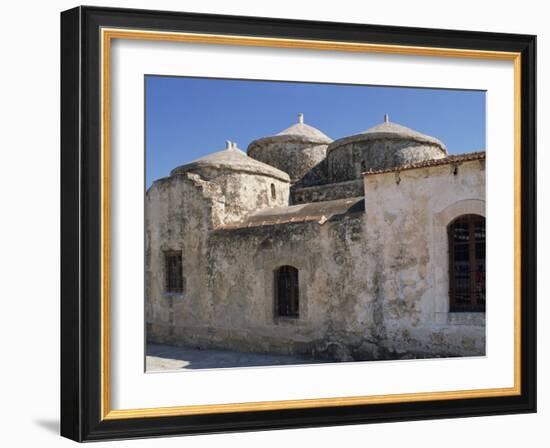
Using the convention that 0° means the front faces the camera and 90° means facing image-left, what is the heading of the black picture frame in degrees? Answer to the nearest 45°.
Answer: approximately 315°
